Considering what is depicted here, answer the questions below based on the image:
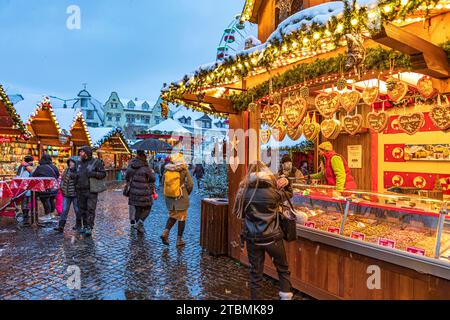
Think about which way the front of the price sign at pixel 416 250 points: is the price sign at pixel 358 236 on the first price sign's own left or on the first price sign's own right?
on the first price sign's own right

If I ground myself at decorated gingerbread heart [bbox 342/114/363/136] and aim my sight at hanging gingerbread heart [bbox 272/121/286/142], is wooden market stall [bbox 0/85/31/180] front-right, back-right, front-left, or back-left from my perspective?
front-left

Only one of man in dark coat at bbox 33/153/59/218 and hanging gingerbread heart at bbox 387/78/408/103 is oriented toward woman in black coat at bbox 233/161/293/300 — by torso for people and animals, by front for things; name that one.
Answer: the hanging gingerbread heart

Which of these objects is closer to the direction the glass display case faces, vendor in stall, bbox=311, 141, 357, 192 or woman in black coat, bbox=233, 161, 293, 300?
the woman in black coat

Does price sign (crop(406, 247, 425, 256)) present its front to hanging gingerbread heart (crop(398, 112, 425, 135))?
no

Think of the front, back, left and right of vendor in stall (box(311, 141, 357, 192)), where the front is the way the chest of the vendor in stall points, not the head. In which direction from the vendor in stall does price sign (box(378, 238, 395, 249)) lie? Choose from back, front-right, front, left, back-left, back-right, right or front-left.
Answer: left

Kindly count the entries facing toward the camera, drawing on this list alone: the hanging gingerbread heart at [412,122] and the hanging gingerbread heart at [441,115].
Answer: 2

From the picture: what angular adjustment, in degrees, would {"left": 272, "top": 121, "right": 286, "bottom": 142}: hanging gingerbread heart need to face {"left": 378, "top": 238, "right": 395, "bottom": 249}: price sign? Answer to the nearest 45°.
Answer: approximately 45° to its left

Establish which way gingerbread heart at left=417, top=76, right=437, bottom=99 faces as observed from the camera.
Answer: facing the viewer

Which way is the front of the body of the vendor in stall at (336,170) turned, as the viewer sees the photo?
to the viewer's left

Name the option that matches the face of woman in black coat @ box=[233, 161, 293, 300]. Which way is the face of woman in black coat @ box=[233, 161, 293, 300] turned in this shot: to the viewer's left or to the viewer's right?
to the viewer's right

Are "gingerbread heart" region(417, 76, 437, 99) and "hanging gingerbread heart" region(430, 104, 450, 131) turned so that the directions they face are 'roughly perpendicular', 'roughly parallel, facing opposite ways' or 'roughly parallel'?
roughly parallel

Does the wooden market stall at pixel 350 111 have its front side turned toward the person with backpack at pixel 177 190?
no

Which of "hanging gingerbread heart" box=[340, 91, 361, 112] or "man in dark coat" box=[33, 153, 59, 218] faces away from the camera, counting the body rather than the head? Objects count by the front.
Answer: the man in dark coat
